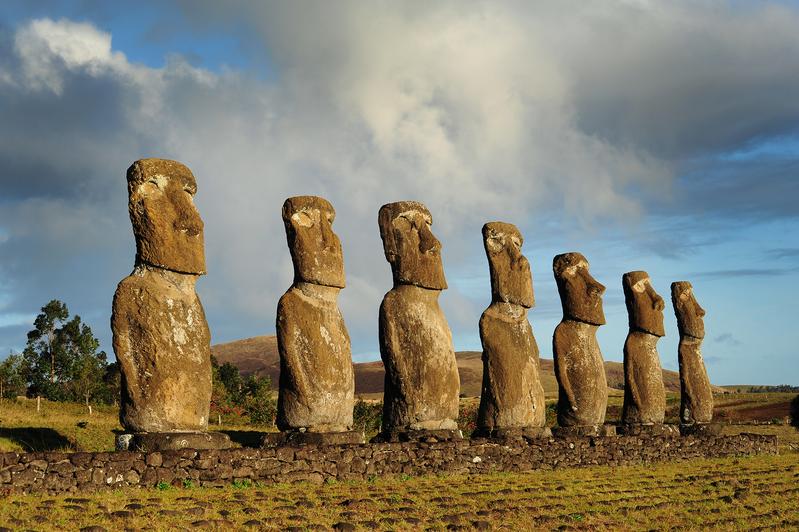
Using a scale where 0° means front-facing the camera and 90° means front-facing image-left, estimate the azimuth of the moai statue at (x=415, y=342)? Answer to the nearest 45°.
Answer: approximately 315°

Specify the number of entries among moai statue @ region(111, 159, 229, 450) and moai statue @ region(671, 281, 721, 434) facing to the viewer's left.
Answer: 0

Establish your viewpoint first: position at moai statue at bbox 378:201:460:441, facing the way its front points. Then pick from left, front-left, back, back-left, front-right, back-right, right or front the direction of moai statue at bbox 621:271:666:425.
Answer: left

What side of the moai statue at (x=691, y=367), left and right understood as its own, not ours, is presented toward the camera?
right

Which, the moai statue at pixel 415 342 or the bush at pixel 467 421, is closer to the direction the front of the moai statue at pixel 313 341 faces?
the moai statue

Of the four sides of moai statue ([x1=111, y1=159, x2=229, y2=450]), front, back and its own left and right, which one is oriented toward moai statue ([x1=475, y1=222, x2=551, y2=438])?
left

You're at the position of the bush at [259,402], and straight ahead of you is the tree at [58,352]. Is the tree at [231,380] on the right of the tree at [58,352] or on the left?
right

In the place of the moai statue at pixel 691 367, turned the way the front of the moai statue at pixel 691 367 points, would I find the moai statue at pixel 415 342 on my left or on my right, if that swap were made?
on my right
